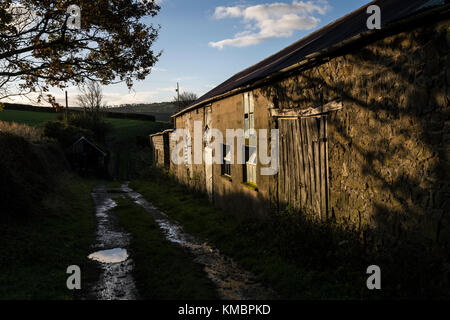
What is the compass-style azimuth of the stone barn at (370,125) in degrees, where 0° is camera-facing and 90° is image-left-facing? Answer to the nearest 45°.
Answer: approximately 45°

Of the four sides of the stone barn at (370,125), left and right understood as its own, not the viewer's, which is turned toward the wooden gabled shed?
right
